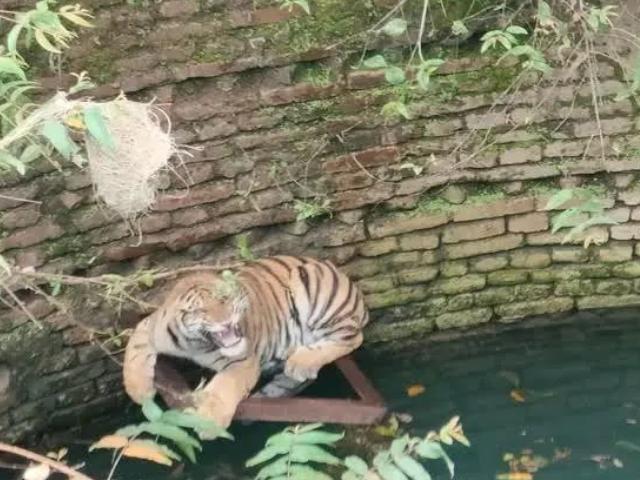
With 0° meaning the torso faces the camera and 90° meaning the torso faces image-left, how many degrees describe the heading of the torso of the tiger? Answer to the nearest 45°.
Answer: approximately 45°

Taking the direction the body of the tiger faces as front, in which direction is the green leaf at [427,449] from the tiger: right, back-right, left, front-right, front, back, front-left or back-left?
front-left

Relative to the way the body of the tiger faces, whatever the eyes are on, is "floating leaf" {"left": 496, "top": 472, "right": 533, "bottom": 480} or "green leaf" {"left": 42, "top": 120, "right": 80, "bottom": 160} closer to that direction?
the green leaf

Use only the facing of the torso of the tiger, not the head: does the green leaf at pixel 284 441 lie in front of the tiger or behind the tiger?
in front

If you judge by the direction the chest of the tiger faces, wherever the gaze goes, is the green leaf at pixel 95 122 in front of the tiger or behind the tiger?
in front

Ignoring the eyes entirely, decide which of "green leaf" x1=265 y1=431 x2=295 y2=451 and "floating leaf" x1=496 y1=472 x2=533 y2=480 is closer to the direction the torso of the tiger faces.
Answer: the green leaf

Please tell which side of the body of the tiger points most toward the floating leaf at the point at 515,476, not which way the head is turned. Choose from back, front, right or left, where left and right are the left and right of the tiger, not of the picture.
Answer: left

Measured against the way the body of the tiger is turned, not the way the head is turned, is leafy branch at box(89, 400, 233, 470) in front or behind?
in front

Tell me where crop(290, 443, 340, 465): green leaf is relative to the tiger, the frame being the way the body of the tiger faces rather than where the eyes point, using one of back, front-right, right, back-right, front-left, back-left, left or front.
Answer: front-left
